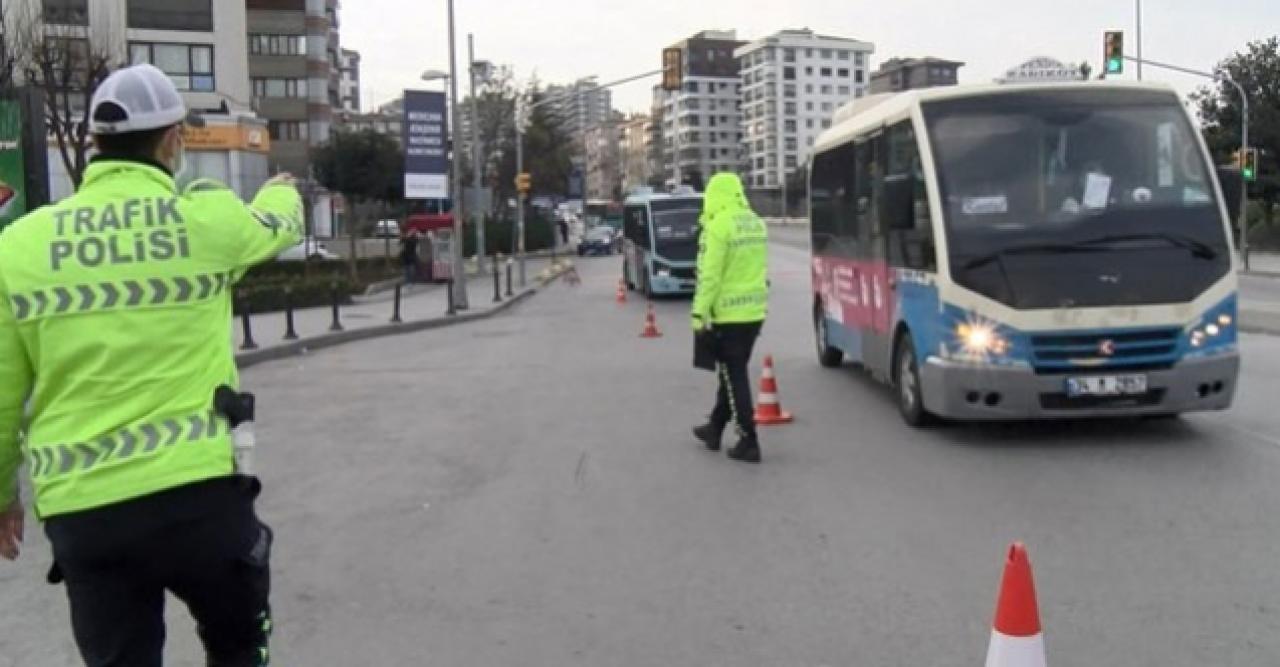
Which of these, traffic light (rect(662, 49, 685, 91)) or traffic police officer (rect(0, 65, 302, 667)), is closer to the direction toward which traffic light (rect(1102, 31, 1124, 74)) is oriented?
the traffic police officer

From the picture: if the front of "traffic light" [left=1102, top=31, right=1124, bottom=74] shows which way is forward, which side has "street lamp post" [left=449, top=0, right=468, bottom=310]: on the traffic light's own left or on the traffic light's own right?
on the traffic light's own right

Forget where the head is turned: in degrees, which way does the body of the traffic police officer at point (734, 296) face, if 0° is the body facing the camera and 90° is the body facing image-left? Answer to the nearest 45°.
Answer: approximately 135°

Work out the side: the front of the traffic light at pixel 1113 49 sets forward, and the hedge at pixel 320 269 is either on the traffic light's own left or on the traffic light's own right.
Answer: on the traffic light's own right

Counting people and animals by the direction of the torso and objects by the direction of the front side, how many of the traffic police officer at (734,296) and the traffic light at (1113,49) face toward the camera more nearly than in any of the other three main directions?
1

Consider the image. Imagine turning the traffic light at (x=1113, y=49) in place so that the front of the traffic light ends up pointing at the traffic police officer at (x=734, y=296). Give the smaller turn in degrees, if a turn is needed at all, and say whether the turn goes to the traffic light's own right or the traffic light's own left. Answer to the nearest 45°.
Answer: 0° — it already faces them

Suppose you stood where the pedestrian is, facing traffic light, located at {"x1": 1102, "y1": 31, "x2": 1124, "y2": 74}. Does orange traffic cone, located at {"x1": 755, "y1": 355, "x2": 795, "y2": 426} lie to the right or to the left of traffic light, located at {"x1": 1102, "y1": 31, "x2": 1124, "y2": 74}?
right

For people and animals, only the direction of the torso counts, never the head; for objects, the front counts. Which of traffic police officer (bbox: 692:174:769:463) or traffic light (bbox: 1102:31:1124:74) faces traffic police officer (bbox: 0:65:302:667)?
the traffic light

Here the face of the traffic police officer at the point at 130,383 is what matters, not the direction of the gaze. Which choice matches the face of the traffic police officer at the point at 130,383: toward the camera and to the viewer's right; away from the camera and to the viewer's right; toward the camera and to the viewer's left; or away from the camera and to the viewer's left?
away from the camera and to the viewer's right

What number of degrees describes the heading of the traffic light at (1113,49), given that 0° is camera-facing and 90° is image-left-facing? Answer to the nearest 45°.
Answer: approximately 0°
